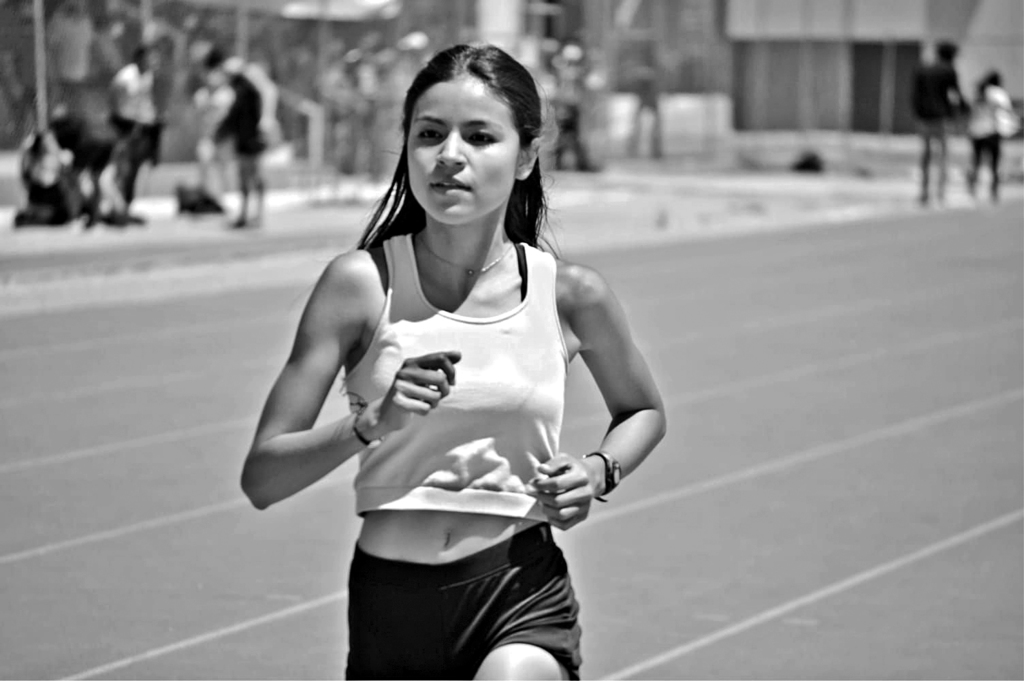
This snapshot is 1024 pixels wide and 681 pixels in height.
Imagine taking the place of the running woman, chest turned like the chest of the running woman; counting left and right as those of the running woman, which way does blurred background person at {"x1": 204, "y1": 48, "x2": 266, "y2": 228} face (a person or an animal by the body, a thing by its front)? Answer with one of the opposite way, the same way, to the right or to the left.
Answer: to the right

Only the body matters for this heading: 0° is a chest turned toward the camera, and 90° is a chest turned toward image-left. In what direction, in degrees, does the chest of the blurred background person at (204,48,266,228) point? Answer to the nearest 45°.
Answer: approximately 90°

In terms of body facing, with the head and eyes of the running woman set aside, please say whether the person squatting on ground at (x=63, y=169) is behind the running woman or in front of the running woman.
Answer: behind

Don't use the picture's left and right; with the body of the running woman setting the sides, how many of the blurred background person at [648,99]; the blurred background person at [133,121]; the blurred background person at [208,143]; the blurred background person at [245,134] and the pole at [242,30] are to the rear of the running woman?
5

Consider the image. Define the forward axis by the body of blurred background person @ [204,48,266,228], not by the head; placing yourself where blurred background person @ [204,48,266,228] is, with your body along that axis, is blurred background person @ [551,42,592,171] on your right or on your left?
on your right

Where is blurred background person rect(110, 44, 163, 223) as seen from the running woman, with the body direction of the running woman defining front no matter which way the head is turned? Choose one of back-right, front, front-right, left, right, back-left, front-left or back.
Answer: back

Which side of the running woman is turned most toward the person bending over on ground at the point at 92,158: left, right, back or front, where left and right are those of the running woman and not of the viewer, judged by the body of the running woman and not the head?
back

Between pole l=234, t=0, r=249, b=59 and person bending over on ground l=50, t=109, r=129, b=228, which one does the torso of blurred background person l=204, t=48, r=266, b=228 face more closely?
the person bending over on ground

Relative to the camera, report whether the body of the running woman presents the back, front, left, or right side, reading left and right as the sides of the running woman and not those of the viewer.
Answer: front

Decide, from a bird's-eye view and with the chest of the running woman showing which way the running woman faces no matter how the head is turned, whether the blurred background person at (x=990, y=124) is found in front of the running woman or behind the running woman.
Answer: behind

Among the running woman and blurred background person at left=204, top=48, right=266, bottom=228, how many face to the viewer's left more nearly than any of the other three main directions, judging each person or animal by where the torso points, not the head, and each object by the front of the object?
1

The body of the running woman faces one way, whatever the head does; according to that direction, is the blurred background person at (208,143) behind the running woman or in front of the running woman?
behind
